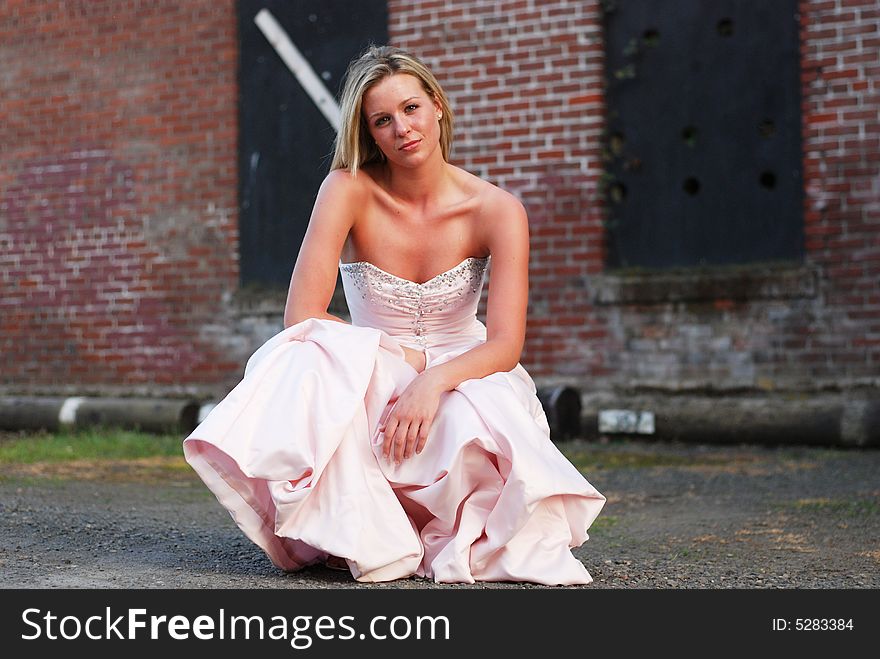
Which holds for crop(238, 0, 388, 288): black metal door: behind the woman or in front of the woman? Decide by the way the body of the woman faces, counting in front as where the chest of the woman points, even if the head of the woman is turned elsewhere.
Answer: behind

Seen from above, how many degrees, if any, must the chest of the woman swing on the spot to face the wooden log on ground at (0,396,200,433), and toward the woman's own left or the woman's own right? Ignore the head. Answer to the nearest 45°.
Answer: approximately 180°

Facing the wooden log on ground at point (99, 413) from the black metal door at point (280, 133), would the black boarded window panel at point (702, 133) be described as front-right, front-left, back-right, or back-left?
back-left

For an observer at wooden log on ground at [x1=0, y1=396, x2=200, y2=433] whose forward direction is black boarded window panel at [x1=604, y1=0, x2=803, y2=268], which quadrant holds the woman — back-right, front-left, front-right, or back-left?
front-right

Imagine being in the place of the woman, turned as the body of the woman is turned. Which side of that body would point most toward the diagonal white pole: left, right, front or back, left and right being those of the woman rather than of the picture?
back

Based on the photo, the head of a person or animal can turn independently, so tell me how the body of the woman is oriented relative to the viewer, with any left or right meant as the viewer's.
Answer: facing the viewer

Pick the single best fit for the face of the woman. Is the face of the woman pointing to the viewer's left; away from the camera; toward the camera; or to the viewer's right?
toward the camera
